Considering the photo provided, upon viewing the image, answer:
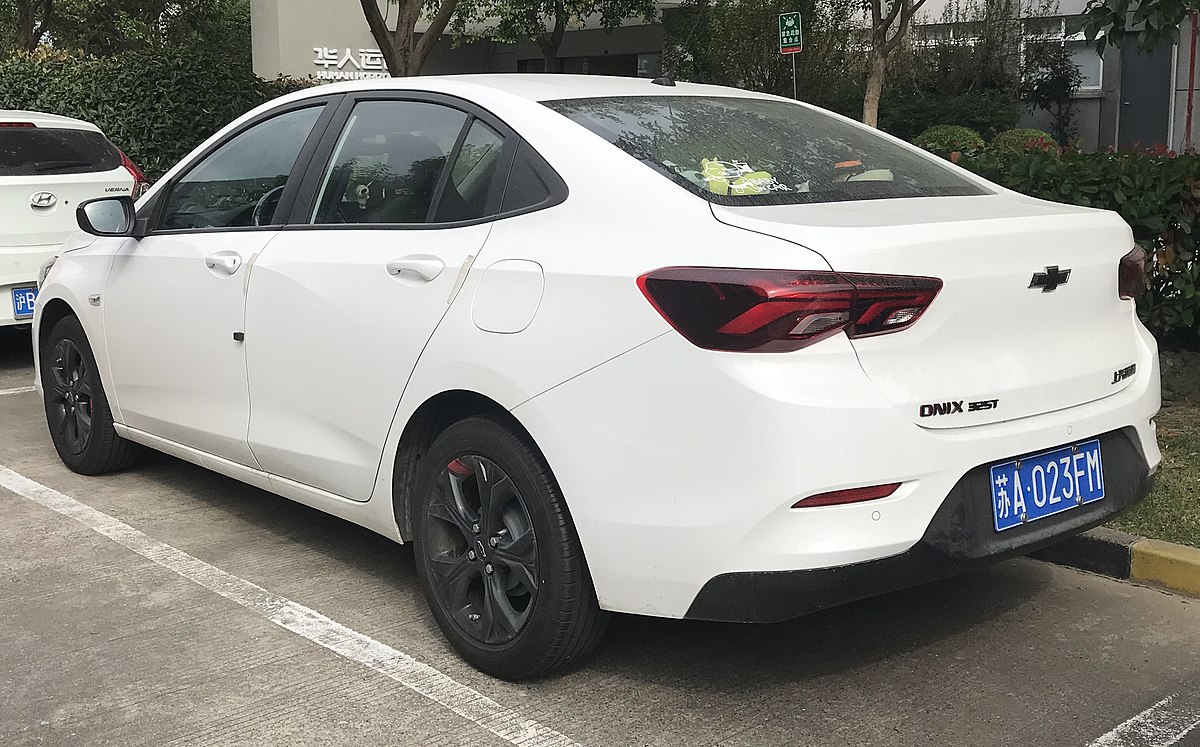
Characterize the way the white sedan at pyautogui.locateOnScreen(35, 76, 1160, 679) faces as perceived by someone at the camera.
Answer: facing away from the viewer and to the left of the viewer

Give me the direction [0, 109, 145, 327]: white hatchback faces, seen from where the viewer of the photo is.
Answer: facing away from the viewer and to the left of the viewer

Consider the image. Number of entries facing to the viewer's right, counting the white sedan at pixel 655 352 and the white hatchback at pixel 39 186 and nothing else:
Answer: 0

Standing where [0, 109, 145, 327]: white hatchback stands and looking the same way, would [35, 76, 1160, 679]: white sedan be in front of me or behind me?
behind

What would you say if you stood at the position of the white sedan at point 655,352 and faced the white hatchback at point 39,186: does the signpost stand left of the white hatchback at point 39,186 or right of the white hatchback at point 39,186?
right

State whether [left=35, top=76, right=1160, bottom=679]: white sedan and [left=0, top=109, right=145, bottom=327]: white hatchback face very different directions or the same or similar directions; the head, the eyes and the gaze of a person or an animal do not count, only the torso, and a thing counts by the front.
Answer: same or similar directions

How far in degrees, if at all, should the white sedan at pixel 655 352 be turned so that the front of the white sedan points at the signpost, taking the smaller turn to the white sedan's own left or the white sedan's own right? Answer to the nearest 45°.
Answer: approximately 45° to the white sedan's own right

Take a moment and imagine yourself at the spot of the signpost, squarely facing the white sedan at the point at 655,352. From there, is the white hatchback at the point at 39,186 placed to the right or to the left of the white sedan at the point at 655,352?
right

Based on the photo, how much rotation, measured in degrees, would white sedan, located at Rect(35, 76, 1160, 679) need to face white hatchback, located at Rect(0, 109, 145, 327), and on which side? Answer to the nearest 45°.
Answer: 0° — it already faces it

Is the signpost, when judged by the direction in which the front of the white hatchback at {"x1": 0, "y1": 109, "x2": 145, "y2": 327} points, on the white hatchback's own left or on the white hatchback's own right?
on the white hatchback's own right
